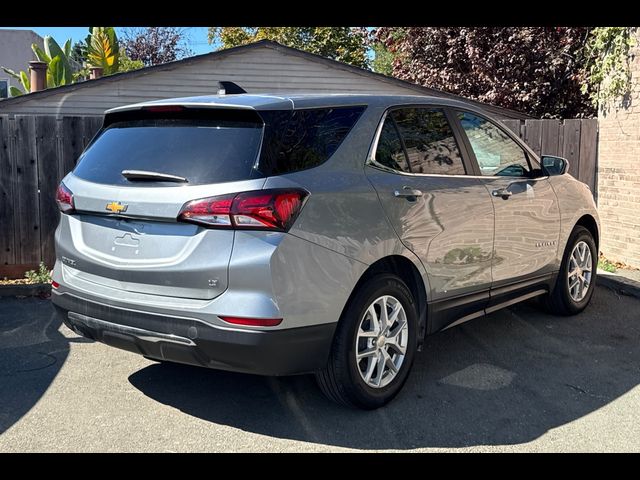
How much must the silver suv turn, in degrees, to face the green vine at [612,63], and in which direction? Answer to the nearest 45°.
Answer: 0° — it already faces it

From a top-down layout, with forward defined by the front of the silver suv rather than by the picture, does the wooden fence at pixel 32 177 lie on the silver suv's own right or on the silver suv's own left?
on the silver suv's own left

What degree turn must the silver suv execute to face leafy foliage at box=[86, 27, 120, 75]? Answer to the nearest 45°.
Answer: approximately 45° to its left

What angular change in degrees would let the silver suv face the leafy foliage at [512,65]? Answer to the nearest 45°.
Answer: approximately 45° to its left

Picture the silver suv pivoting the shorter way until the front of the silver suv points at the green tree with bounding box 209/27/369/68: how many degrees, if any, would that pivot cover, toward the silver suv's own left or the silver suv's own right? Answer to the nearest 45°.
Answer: approximately 45° to the silver suv's own left

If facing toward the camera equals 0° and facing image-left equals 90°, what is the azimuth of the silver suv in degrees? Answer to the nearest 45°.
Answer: approximately 225°

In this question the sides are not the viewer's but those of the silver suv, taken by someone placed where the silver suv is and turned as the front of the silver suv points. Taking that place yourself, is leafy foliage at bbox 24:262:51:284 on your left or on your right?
on your left
